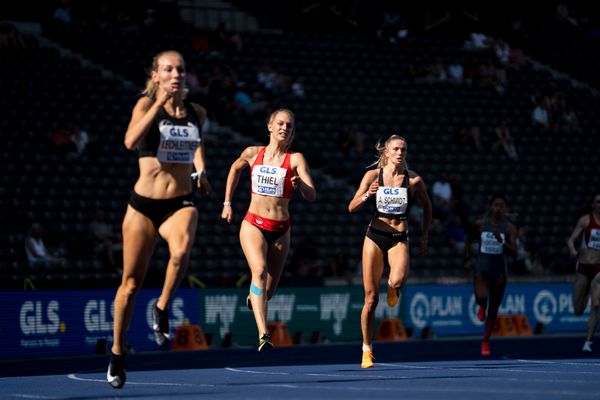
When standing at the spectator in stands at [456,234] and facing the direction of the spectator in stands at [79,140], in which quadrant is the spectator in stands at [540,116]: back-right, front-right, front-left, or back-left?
back-right

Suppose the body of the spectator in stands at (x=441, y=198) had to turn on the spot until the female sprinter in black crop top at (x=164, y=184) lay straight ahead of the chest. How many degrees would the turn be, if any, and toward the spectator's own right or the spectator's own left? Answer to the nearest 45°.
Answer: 0° — they already face them

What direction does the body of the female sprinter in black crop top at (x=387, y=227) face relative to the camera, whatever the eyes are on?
toward the camera

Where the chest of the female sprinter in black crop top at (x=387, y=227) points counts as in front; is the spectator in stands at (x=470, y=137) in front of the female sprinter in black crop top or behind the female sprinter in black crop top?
behind

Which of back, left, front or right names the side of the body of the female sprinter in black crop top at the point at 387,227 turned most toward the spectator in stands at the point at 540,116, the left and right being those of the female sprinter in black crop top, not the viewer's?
back

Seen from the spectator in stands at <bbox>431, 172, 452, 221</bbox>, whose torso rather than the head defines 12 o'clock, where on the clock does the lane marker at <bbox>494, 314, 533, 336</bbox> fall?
The lane marker is roughly at 11 o'clock from the spectator in stands.

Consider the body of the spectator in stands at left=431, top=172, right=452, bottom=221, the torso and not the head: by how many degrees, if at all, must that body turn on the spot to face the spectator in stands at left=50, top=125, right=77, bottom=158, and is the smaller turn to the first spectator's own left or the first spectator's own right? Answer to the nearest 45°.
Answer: approximately 45° to the first spectator's own right

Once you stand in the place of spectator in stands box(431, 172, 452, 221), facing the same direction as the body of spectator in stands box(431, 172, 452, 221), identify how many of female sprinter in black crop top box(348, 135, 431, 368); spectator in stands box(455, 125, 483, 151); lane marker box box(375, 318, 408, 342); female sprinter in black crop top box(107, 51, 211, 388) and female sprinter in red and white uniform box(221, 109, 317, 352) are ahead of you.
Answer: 4

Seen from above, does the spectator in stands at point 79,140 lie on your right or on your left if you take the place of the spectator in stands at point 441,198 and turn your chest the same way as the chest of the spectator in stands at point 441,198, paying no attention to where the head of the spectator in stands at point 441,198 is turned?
on your right

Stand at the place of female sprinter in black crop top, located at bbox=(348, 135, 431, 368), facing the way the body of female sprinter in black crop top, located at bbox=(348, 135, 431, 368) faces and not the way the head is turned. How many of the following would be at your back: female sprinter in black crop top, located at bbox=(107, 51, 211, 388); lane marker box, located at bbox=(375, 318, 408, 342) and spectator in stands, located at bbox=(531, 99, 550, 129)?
2

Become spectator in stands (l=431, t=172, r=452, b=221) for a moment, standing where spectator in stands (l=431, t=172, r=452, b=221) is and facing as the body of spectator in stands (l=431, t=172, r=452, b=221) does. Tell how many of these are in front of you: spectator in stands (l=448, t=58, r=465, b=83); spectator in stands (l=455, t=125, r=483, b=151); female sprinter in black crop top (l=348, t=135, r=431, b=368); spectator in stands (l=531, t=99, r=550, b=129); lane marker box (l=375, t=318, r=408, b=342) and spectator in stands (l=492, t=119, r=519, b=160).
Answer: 2

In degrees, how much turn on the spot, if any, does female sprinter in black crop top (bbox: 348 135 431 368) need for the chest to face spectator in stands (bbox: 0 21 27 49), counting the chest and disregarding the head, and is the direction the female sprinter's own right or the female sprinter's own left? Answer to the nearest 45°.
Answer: approximately 135° to the female sprinter's own right

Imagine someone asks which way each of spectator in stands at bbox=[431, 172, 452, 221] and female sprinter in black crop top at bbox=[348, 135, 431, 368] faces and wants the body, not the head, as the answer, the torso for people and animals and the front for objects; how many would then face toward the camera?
2

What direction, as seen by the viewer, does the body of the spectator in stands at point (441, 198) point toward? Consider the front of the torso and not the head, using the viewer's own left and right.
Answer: facing the viewer
